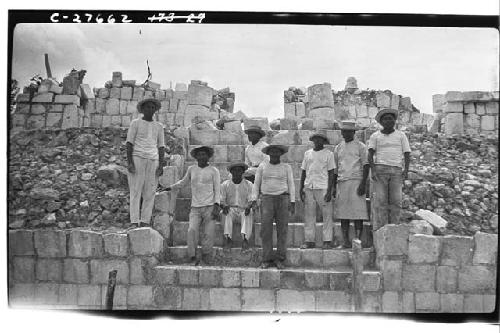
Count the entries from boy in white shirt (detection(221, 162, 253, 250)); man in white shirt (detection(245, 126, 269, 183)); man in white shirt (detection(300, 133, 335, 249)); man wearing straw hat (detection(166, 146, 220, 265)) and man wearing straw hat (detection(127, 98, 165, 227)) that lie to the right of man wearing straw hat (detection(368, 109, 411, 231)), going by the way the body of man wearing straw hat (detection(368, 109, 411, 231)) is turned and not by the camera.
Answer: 5

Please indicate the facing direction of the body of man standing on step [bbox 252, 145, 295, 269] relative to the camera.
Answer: toward the camera

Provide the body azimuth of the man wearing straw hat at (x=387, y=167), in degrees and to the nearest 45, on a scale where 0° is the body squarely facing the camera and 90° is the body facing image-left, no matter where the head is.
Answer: approximately 0°

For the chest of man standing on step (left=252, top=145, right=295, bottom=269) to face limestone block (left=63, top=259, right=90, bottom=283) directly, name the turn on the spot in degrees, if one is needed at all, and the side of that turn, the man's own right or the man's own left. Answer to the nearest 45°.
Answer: approximately 90° to the man's own right

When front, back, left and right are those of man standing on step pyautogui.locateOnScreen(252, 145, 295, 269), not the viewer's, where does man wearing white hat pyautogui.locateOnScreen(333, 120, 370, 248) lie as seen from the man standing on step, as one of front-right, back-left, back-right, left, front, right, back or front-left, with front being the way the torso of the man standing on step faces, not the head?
left

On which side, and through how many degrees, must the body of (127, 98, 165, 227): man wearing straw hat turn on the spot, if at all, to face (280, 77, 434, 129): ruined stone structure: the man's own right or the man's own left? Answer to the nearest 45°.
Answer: approximately 90° to the man's own left

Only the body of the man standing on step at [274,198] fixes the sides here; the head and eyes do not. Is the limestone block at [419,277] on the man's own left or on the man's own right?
on the man's own left

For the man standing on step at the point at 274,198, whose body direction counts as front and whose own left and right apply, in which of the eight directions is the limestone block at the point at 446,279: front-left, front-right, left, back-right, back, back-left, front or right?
left

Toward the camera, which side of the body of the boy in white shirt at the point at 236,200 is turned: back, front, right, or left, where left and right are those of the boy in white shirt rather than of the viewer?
front
